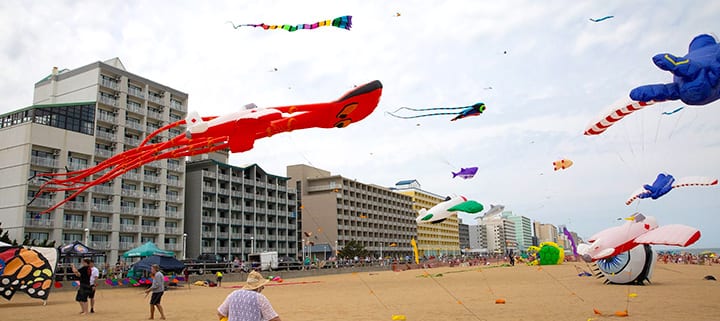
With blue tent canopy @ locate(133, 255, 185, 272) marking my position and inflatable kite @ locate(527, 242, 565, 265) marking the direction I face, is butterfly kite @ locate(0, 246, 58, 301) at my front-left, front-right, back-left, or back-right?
back-right

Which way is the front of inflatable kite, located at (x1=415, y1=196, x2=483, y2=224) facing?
to the viewer's right

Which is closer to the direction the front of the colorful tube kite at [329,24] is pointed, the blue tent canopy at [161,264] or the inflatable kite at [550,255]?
the inflatable kite

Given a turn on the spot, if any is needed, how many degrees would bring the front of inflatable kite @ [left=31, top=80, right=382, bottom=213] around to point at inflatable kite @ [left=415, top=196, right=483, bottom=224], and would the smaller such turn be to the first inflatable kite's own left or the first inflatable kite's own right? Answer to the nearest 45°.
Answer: approximately 45° to the first inflatable kite's own left

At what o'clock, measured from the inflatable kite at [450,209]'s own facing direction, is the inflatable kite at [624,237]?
the inflatable kite at [624,237] is roughly at 2 o'clock from the inflatable kite at [450,209].

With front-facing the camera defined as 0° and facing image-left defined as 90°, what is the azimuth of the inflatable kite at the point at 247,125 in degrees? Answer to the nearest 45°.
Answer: approximately 270°

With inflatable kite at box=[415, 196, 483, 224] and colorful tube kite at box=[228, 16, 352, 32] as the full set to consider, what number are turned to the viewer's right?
2

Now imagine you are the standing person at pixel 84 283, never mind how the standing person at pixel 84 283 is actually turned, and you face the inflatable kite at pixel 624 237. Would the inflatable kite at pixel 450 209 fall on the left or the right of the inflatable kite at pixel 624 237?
left

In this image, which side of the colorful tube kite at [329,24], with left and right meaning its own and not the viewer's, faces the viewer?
right
